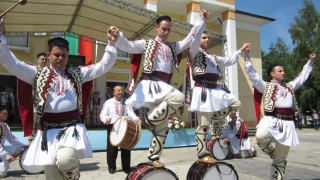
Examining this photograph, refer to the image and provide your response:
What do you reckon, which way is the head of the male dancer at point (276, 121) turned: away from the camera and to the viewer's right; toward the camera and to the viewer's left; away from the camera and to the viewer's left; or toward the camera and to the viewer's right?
toward the camera and to the viewer's right

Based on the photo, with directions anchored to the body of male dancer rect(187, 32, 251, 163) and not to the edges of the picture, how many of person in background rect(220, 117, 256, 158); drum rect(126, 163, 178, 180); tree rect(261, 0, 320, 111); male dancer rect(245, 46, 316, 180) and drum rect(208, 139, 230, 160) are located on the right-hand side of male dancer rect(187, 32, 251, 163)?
1

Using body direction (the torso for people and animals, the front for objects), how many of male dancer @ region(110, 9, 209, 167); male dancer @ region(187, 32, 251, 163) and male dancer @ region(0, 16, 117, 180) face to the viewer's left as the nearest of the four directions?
0

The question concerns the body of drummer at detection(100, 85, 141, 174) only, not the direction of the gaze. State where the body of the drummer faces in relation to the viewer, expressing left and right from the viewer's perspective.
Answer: facing the viewer and to the right of the viewer

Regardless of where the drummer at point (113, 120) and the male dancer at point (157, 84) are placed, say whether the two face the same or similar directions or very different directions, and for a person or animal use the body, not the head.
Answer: same or similar directions

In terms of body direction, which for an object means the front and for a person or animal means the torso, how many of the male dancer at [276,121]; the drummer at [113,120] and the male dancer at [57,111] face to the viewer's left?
0

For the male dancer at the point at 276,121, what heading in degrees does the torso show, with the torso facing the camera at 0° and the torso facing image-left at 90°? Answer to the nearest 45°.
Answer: approximately 315°

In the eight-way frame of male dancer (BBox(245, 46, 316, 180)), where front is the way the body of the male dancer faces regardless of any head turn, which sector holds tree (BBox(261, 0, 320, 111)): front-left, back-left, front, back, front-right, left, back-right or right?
back-left

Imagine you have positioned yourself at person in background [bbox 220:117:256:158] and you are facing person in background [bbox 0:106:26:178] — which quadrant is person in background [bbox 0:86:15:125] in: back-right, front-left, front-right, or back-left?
front-right

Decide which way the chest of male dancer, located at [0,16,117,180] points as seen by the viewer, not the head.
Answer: toward the camera

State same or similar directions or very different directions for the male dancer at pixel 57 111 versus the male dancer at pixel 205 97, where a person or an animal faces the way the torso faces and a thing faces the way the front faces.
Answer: same or similar directions

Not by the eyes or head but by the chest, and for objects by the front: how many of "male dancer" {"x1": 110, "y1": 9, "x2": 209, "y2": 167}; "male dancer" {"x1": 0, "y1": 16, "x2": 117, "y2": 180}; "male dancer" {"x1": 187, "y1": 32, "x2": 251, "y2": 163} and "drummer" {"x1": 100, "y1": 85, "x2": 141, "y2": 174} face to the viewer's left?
0

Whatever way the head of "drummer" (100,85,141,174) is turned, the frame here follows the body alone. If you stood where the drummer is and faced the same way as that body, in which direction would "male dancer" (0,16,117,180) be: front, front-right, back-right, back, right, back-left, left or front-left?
front-right

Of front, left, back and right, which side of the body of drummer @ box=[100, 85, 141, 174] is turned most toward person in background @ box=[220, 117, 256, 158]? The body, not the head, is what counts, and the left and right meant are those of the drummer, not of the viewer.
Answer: left

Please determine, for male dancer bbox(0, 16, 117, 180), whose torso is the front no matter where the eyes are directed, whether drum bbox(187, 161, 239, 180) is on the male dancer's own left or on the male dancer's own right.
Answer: on the male dancer's own left

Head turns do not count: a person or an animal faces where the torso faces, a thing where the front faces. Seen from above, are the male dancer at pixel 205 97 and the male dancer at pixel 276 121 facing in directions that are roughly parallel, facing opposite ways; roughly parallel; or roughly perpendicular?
roughly parallel

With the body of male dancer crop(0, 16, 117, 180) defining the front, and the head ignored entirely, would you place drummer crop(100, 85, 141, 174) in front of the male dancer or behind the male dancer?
behind

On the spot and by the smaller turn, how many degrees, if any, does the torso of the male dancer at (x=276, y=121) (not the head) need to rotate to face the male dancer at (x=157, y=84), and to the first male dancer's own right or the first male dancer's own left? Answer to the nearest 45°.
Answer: approximately 90° to the first male dancer's own right

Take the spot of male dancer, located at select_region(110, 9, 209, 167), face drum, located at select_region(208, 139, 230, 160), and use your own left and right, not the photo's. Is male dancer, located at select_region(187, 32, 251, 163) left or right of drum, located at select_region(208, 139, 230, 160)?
right
